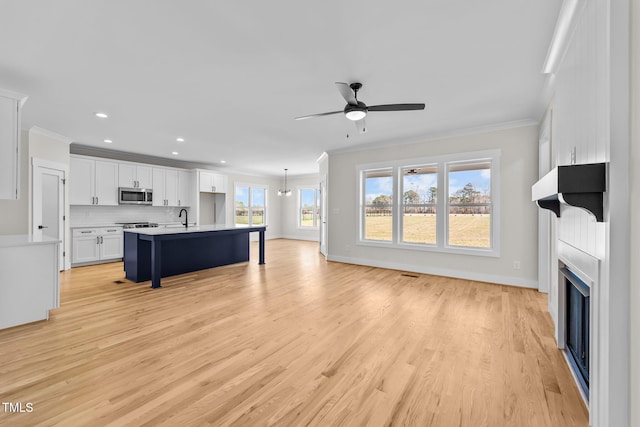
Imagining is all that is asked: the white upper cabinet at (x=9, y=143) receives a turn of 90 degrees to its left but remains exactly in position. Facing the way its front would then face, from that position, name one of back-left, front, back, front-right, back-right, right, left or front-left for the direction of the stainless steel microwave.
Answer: front-right

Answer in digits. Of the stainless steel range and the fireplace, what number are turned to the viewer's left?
1

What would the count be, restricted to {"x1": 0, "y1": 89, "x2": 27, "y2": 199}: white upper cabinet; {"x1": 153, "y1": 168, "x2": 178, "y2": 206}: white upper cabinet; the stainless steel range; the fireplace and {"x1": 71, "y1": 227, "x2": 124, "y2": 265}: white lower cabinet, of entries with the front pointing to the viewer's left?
1

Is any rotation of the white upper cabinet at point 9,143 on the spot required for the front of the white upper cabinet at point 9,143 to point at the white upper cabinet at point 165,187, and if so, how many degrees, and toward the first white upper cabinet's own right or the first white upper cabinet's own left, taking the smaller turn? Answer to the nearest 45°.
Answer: approximately 45° to the first white upper cabinet's own left

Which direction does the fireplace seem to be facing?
to the viewer's left

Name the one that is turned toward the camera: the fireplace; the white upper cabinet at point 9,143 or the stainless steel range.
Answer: the stainless steel range

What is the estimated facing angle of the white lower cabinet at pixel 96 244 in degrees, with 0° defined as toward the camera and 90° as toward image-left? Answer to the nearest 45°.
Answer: approximately 0°

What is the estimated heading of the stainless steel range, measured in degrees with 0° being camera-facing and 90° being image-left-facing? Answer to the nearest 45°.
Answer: approximately 0°

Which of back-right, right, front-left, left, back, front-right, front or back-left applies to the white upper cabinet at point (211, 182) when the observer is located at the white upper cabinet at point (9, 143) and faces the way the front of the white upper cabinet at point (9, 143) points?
front-left

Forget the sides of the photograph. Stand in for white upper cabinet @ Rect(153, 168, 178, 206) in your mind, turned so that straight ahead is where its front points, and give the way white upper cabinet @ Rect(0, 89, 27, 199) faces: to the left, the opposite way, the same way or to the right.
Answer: to the left

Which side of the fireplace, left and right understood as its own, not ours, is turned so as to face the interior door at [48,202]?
front

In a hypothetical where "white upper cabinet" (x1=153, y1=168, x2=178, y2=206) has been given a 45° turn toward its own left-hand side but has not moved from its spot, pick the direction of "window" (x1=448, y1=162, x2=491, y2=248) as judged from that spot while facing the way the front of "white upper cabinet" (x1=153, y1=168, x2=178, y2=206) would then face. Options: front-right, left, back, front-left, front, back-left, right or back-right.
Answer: front

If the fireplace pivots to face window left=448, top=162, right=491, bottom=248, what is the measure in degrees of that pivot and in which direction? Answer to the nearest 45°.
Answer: approximately 45° to its right
